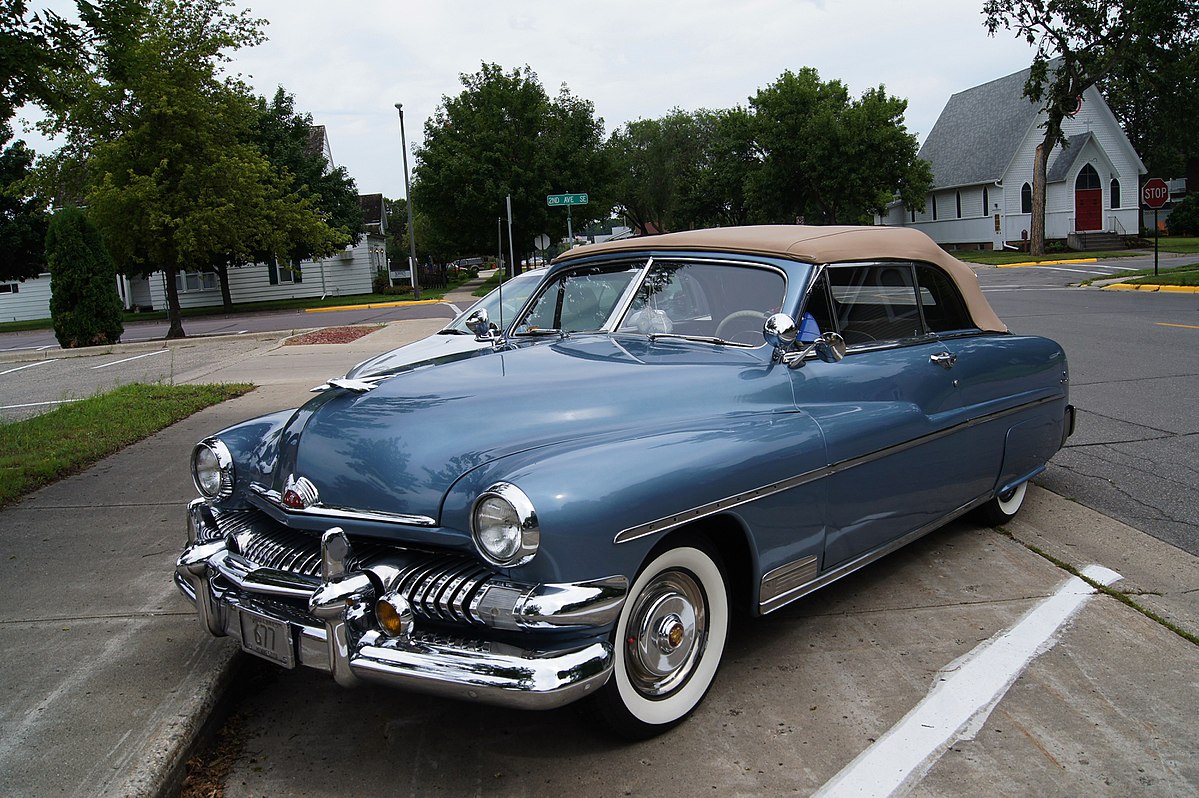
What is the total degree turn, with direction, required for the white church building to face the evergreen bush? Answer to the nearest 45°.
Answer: approximately 90° to its right

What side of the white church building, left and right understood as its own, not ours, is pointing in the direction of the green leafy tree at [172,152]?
right

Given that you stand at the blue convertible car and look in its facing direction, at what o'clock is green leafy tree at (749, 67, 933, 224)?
The green leafy tree is roughly at 5 o'clock from the blue convertible car.

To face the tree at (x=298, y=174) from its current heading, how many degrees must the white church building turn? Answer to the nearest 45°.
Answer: approximately 90° to its right

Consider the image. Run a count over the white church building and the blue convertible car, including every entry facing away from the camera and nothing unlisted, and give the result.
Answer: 0

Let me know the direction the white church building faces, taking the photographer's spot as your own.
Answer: facing the viewer and to the right of the viewer

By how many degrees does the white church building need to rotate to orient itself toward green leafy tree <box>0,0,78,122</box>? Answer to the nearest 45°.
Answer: approximately 45° to its right

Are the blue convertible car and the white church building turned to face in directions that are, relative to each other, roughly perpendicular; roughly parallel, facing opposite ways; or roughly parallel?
roughly perpendicular

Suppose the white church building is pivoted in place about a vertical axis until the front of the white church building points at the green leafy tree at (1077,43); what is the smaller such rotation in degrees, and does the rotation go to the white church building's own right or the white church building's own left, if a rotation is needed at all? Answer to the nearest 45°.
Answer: approximately 45° to the white church building's own right

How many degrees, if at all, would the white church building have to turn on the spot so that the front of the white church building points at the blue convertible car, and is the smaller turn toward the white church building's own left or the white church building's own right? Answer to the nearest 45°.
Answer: approximately 45° to the white church building's own right

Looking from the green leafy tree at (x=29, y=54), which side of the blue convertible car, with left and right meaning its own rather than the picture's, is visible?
right

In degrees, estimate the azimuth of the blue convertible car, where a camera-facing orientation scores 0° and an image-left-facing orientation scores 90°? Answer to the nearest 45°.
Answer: approximately 45°
